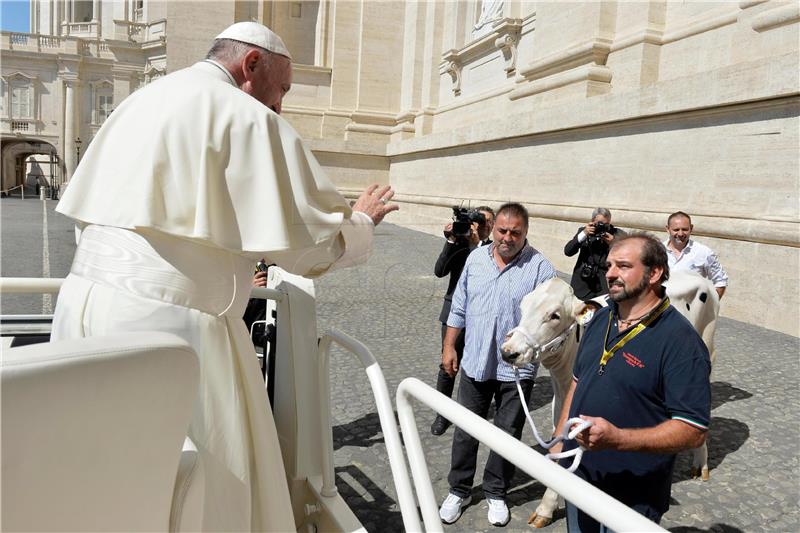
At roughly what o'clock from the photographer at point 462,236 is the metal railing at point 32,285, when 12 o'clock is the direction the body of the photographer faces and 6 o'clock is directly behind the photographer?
The metal railing is roughly at 12 o'clock from the photographer.

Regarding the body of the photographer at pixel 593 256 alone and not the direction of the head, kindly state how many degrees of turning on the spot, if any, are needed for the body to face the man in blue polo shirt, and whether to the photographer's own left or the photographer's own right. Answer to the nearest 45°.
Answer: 0° — they already face them

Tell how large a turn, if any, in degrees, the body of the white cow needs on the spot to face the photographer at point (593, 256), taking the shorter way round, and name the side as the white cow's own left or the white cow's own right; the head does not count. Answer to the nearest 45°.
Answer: approximately 135° to the white cow's own right

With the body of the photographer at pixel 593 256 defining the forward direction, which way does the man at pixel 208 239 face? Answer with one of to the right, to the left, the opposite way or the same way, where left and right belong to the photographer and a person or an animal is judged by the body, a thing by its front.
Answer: the opposite way

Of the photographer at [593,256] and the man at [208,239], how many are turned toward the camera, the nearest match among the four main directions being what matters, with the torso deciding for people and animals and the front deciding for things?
1

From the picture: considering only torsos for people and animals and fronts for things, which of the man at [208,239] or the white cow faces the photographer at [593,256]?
the man

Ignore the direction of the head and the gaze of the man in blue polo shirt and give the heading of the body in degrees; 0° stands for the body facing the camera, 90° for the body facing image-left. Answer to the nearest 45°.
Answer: approximately 45°

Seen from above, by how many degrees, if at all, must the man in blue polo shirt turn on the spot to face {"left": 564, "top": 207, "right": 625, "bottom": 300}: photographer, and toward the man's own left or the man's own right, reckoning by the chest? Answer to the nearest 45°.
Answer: approximately 135° to the man's own right

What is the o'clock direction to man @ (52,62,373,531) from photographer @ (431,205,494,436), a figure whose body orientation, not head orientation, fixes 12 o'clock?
The man is roughly at 11 o'clock from the photographer.

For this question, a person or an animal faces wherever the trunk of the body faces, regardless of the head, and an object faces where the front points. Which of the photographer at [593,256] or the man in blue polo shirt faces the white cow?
the photographer

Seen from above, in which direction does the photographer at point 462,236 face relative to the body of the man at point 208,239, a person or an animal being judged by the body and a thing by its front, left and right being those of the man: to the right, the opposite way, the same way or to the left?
the opposite way

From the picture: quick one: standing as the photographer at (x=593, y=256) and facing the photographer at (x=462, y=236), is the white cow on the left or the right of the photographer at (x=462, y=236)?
left
